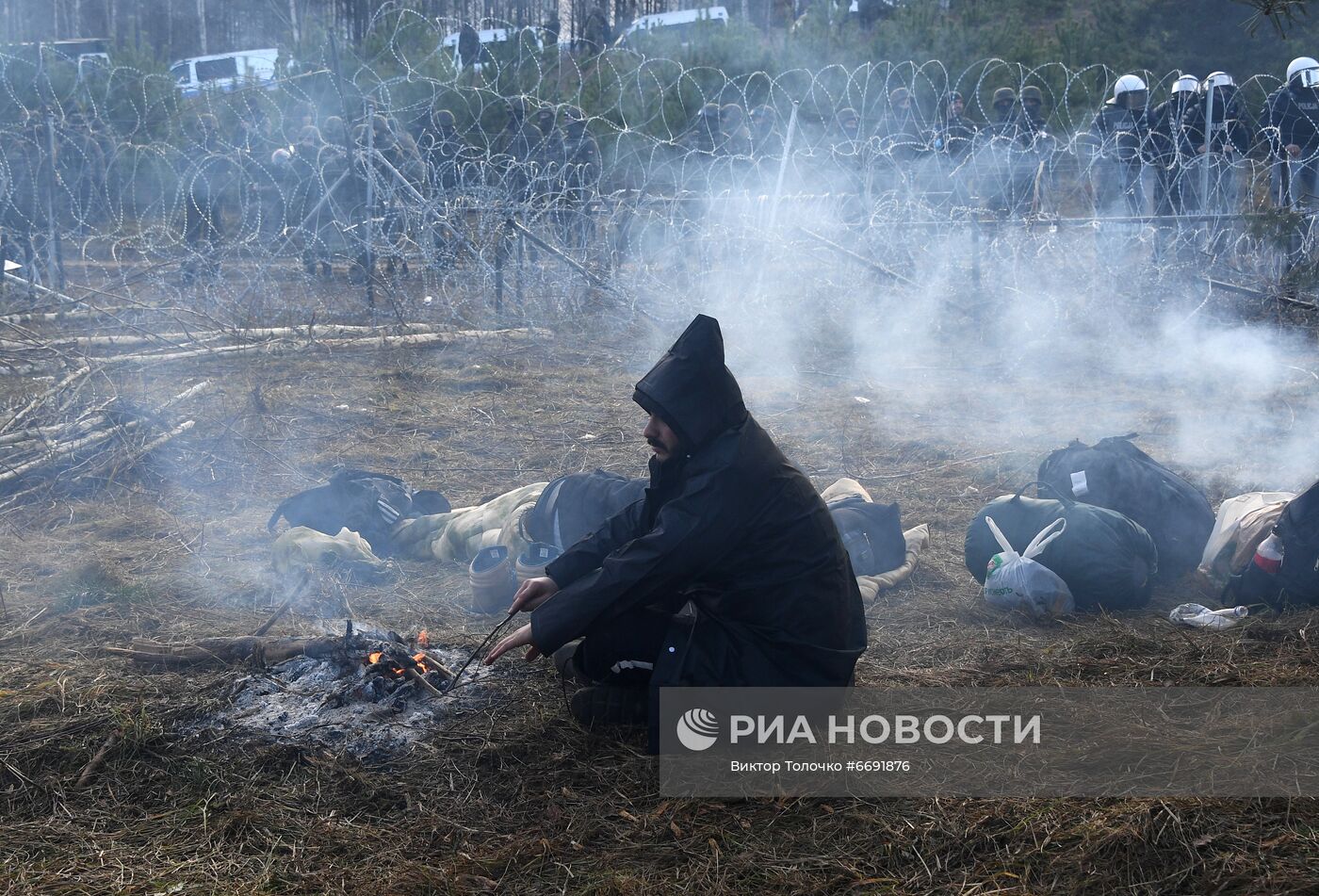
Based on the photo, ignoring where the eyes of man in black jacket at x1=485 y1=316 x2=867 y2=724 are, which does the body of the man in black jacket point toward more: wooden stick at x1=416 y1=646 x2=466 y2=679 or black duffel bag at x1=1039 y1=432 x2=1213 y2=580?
the wooden stick

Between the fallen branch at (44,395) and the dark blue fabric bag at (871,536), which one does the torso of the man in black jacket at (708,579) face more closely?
the fallen branch

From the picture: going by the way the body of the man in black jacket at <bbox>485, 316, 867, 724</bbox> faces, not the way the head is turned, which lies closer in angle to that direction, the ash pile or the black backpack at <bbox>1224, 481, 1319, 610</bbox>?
the ash pile

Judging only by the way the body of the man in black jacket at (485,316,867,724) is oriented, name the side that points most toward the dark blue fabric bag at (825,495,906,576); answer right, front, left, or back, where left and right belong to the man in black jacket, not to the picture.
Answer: right

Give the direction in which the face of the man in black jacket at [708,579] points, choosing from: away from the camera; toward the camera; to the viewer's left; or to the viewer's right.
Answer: to the viewer's left

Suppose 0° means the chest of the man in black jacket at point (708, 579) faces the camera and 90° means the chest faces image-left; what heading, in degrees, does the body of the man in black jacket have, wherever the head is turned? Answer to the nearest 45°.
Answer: approximately 90°

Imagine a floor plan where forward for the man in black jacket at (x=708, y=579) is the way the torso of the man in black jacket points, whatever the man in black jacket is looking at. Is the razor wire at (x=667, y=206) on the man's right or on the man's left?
on the man's right

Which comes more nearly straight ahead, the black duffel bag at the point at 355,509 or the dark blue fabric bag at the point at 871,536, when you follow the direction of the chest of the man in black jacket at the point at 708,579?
the black duffel bag
